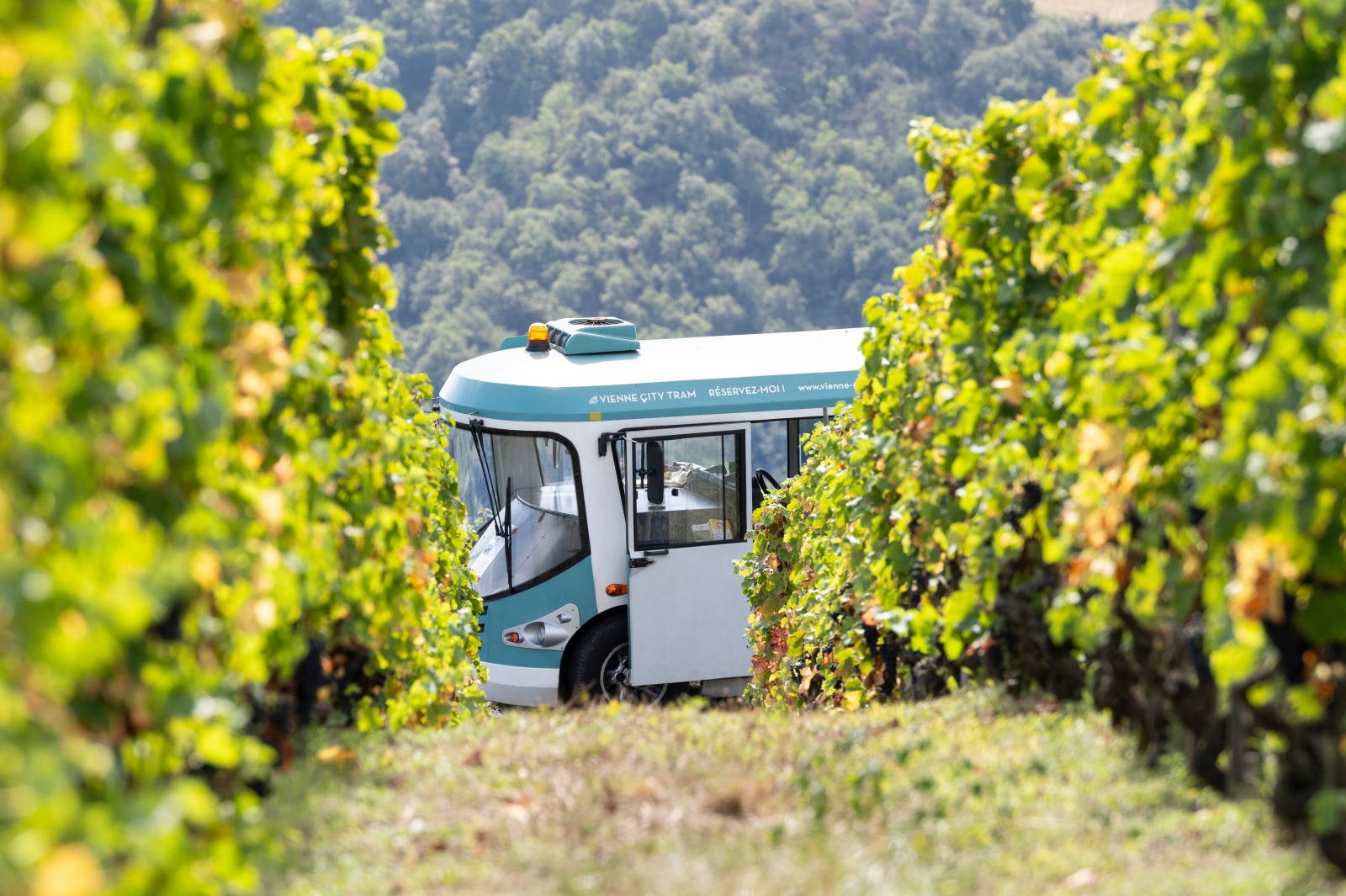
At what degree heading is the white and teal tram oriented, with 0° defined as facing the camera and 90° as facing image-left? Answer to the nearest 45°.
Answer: approximately 45°
